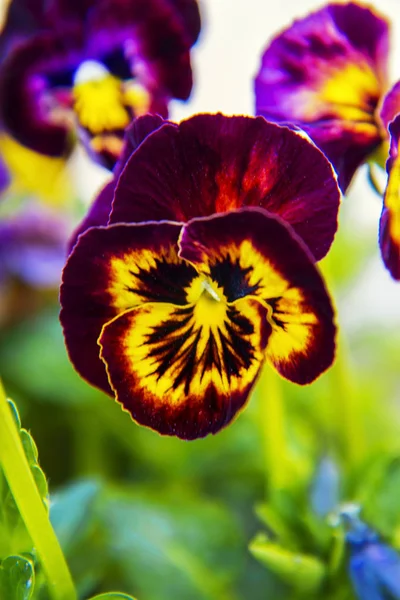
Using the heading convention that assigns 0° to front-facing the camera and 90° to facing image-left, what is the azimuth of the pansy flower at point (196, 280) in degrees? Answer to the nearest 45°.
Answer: approximately 0°
